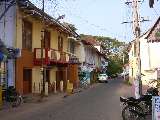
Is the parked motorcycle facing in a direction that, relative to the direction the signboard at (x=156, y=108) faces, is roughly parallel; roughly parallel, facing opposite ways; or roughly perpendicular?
roughly perpendicular

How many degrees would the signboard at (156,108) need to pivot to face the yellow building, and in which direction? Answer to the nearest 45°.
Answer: approximately 135° to its right

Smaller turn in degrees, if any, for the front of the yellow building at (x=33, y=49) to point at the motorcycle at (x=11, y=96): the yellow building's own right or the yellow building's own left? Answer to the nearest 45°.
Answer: approximately 45° to the yellow building's own right

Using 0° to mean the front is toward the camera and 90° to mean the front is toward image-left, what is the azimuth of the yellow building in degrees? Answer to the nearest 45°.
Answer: approximately 315°

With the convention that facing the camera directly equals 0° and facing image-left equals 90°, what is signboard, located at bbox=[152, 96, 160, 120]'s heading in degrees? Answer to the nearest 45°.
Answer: approximately 0°

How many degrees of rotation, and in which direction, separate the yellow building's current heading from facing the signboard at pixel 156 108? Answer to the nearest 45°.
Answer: approximately 45° to its right

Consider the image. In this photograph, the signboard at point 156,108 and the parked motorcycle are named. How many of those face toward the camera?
1
